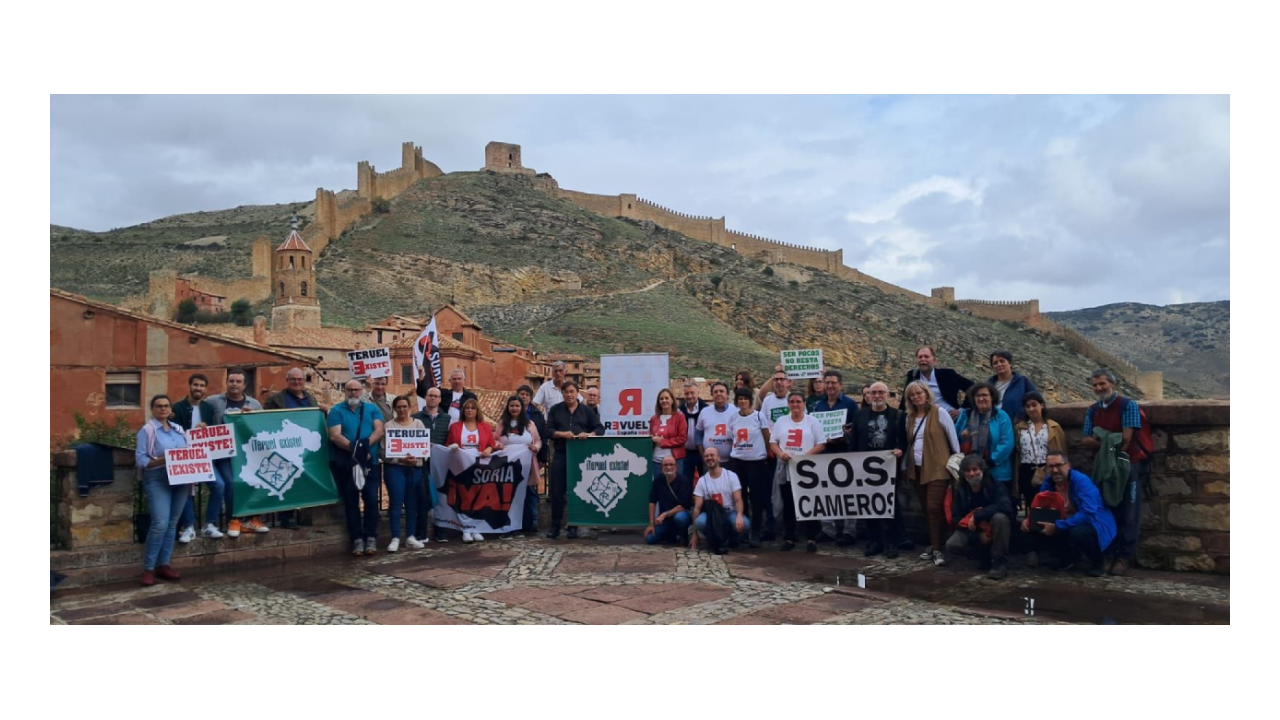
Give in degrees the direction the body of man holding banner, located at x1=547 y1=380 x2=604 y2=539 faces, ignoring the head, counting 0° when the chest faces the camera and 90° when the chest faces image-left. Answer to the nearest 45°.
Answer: approximately 0°

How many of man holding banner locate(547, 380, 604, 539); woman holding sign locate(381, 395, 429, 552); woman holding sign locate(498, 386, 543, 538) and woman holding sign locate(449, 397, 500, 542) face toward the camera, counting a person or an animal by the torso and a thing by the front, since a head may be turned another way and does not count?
4

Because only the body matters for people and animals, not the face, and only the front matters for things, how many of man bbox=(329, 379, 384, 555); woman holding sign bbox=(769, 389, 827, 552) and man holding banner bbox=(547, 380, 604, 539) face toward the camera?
3

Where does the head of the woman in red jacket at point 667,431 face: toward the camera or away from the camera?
toward the camera

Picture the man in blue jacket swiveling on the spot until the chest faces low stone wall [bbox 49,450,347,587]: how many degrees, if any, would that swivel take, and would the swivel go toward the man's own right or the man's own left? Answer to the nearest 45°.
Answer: approximately 45° to the man's own right

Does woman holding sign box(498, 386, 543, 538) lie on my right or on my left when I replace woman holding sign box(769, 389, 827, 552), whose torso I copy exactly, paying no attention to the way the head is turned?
on my right

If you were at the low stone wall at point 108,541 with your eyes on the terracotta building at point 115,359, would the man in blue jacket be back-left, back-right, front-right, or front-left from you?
back-right

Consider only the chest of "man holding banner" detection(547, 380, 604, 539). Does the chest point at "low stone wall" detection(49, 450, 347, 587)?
no

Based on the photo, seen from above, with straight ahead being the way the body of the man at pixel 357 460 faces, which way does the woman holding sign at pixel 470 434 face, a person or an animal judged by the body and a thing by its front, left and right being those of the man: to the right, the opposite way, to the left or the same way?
the same way

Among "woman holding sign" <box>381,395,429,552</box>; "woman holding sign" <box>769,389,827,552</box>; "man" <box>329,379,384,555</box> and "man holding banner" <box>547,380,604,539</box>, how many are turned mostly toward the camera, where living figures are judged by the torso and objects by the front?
4

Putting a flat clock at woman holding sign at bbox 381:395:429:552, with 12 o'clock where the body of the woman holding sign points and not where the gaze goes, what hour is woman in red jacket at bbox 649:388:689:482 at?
The woman in red jacket is roughly at 9 o'clock from the woman holding sign.

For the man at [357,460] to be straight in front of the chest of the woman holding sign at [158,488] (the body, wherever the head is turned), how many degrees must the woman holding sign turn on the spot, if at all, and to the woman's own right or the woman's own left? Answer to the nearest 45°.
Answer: approximately 90° to the woman's own left

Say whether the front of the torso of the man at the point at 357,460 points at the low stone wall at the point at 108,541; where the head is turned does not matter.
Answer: no

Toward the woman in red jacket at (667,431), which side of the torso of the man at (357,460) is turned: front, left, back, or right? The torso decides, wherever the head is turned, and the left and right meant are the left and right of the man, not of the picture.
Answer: left

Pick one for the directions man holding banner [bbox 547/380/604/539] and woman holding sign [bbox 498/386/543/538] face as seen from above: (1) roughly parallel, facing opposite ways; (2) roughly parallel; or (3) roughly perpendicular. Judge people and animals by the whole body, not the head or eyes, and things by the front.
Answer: roughly parallel

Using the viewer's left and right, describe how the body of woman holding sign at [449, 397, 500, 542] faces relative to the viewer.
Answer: facing the viewer

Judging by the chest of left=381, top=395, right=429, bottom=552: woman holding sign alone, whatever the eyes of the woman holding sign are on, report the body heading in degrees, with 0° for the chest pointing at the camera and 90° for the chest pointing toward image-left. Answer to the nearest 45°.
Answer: approximately 0°

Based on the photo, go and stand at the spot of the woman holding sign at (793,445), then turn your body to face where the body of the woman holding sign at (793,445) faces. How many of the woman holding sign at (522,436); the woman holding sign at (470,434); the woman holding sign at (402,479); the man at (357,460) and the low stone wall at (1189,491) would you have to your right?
4

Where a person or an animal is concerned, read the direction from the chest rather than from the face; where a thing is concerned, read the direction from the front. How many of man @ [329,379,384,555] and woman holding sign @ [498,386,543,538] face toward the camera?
2
